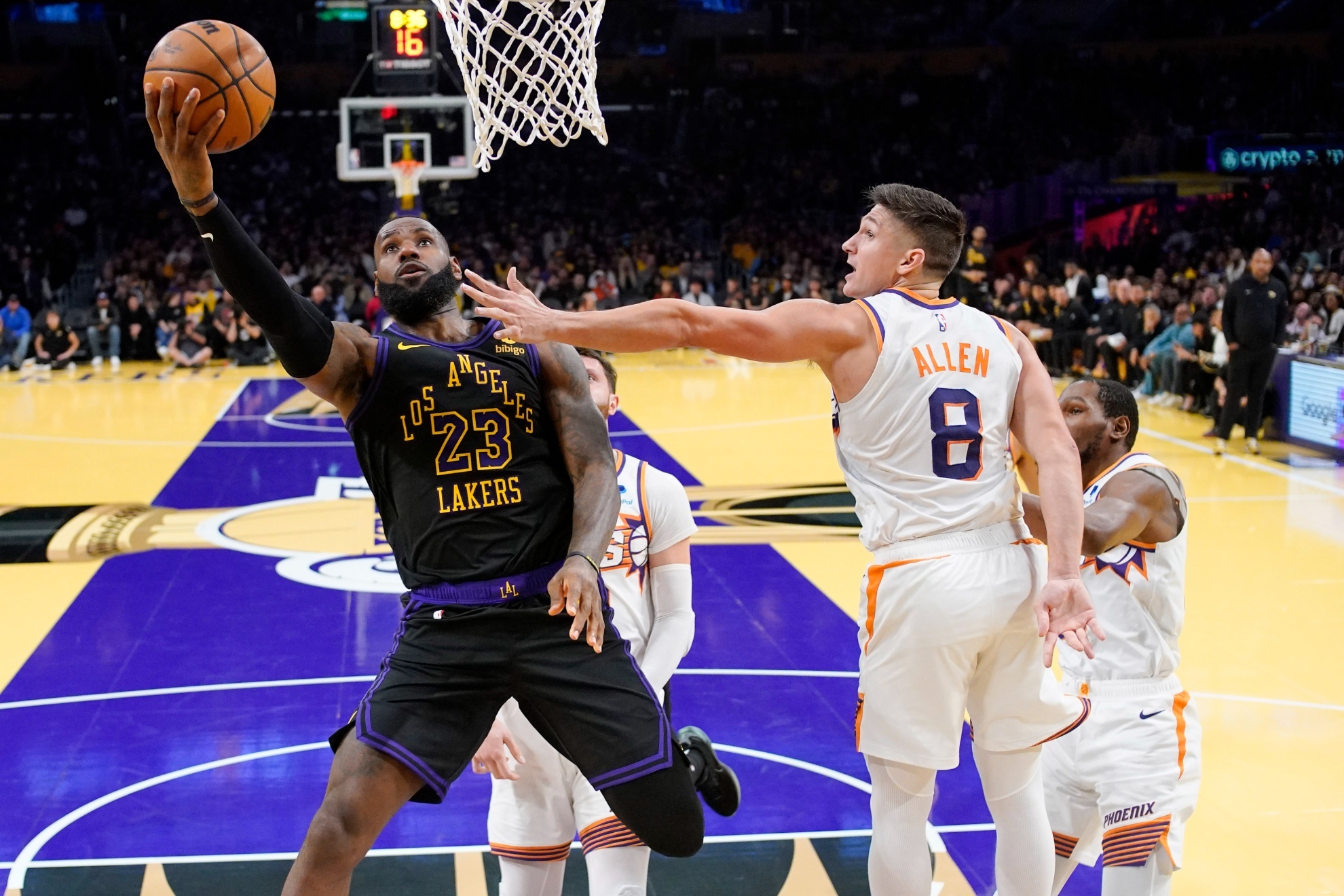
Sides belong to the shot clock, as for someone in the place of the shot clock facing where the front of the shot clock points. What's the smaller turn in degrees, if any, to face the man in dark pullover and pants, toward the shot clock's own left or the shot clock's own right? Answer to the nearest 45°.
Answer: approximately 45° to the shot clock's own left

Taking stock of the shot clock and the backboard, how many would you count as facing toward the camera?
2

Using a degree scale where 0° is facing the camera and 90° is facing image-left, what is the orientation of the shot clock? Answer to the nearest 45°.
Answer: approximately 0°

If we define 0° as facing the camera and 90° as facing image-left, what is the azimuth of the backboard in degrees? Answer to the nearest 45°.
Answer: approximately 0°

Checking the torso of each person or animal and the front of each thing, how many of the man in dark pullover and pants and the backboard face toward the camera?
2
